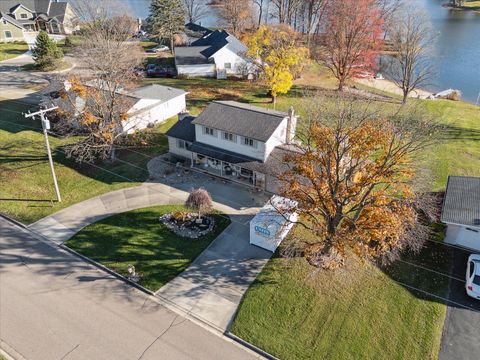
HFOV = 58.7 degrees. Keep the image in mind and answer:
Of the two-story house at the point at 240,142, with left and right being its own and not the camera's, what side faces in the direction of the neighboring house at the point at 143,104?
right

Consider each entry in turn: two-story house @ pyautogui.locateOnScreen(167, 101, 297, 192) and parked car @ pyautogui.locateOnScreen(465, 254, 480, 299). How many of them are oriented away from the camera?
1

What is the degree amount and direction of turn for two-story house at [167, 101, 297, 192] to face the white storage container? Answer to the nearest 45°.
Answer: approximately 45° to its left

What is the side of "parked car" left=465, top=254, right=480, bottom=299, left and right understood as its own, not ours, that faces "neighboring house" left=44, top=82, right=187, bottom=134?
left

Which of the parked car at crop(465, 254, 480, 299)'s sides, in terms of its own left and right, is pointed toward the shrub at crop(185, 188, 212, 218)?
left

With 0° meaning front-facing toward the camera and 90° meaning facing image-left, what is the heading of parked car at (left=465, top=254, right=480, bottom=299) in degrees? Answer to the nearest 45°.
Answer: approximately 180°

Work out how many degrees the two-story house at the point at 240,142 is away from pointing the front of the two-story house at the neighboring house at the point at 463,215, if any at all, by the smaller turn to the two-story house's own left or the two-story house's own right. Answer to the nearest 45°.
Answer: approximately 90° to the two-story house's own left

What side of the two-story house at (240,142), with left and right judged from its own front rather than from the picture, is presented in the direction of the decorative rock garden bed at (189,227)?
front

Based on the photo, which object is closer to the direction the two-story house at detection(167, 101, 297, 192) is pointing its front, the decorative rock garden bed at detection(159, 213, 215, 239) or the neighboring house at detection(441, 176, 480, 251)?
the decorative rock garden bed

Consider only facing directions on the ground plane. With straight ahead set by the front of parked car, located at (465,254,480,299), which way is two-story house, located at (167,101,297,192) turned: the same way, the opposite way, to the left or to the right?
the opposite way
